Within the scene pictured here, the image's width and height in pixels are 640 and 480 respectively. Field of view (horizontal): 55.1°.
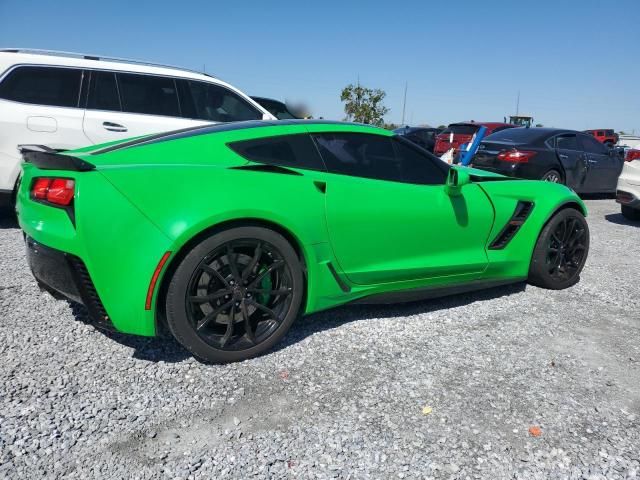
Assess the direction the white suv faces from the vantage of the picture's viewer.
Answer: facing to the right of the viewer

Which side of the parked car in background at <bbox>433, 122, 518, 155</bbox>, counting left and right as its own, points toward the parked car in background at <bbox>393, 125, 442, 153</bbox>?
left

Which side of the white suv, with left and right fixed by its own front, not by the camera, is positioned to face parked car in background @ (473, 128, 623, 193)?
front

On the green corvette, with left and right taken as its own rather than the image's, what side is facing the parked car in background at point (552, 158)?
front

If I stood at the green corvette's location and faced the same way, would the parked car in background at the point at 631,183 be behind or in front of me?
in front

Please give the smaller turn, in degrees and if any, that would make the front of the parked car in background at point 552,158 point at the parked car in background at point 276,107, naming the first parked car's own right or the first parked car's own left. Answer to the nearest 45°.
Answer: approximately 135° to the first parked car's own left

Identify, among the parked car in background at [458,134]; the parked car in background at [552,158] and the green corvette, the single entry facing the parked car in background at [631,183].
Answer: the green corvette

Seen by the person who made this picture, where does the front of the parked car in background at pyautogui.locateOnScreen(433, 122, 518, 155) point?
facing away from the viewer and to the right of the viewer

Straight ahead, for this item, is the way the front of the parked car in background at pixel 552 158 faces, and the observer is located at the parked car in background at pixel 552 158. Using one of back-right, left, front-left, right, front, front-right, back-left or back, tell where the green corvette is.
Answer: back-right

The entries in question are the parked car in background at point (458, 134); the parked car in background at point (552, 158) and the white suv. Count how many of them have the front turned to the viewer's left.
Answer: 0

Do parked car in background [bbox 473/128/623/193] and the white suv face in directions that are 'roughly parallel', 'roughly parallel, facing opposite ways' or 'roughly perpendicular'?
roughly parallel

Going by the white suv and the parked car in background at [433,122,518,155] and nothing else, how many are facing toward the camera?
0

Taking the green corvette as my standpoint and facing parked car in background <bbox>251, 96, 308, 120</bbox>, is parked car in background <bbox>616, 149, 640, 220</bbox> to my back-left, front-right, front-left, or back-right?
front-right

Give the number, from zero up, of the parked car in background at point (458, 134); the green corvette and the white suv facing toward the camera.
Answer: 0

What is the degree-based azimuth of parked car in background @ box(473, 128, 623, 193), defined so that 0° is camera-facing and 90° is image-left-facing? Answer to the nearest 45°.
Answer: approximately 225°
